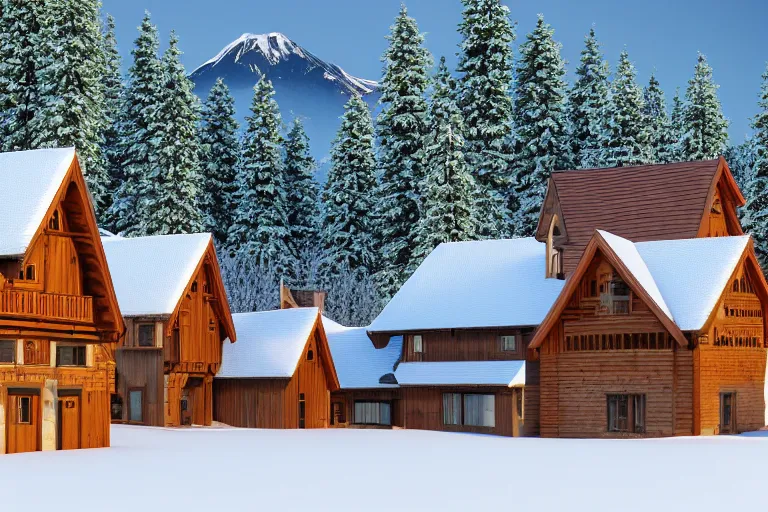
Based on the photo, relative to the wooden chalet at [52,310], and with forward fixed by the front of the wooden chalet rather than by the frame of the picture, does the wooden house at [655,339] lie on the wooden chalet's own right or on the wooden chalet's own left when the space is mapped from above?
on the wooden chalet's own left

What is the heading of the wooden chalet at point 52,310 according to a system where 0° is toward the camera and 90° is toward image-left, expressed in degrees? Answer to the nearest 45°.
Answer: approximately 315°

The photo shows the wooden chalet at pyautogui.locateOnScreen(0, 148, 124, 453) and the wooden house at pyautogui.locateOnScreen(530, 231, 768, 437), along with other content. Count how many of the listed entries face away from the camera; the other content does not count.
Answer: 0

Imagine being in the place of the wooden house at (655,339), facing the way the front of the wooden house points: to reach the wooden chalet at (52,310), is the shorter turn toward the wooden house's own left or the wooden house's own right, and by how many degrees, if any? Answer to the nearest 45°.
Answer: approximately 45° to the wooden house's own right

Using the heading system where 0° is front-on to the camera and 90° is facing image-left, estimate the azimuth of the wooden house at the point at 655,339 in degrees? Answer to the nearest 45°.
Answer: approximately 0°
